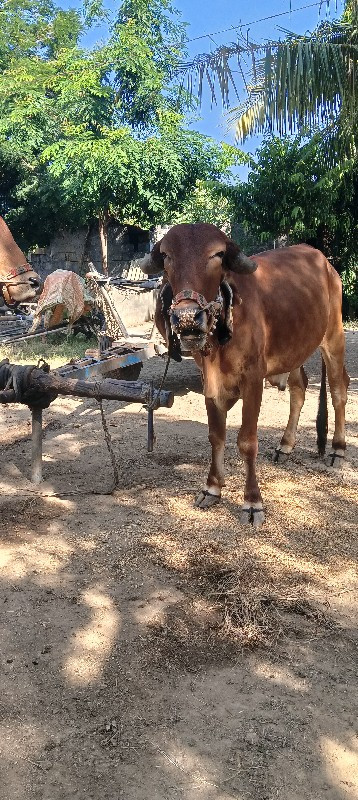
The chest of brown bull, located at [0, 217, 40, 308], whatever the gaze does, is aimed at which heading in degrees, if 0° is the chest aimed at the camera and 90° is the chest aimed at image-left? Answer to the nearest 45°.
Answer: approximately 270°

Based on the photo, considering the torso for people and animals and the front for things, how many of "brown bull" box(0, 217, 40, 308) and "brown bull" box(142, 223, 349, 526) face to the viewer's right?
1

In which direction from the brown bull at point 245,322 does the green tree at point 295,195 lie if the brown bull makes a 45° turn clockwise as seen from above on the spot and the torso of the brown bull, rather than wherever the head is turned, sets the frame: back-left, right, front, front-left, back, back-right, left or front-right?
right

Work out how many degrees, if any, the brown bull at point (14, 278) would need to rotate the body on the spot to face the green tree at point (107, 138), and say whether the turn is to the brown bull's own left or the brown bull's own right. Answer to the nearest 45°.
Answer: approximately 90° to the brown bull's own left

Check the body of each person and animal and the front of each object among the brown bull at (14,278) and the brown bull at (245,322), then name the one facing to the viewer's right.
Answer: the brown bull at (14,278)

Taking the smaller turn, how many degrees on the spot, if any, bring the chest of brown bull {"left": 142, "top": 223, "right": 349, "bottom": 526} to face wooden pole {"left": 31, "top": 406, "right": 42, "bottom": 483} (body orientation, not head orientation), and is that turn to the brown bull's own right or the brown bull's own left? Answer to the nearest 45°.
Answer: approximately 45° to the brown bull's own right

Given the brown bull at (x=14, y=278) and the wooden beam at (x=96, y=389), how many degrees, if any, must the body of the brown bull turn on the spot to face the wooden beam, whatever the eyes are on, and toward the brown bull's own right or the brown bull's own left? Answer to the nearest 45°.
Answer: approximately 45° to the brown bull's own right

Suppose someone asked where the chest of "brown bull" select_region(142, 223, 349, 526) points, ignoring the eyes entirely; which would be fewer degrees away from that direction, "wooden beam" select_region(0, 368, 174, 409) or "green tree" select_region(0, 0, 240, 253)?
the wooden beam

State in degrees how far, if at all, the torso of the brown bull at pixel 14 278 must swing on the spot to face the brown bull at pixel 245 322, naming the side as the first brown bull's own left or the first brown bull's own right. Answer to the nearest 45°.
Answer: approximately 45° to the first brown bull's own right

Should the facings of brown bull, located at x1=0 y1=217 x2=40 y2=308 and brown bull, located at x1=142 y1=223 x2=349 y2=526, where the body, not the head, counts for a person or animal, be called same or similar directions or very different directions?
very different directions

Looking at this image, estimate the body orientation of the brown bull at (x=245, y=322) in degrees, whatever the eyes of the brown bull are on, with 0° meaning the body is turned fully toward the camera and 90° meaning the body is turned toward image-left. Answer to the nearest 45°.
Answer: approximately 45°

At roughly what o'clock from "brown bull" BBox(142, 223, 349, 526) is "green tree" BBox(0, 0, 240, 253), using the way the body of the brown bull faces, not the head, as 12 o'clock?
The green tree is roughly at 4 o'clock from the brown bull.
